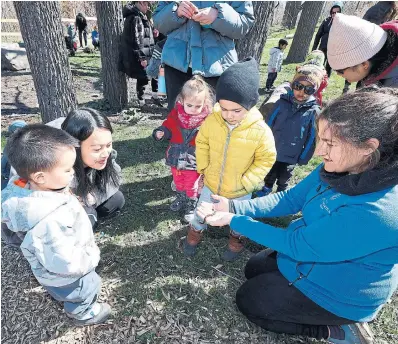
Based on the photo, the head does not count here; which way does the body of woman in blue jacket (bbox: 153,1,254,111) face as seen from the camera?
toward the camera

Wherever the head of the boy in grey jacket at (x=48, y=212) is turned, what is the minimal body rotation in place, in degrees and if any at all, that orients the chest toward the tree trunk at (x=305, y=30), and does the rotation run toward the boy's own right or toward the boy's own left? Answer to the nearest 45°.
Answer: approximately 45° to the boy's own left

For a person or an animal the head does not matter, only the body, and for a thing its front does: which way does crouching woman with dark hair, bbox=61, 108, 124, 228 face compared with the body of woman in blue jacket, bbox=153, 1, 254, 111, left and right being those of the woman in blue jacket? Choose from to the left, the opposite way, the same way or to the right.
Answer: to the left

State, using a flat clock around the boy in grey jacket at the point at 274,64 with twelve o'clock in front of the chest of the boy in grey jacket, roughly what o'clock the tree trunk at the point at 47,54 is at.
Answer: The tree trunk is roughly at 4 o'clock from the boy in grey jacket.

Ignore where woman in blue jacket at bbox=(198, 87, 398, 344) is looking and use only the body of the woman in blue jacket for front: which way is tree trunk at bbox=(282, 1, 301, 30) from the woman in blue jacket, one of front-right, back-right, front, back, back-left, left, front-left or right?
right

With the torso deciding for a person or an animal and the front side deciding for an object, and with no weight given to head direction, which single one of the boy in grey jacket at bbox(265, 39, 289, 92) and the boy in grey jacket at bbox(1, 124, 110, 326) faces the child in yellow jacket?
the boy in grey jacket at bbox(1, 124, 110, 326)

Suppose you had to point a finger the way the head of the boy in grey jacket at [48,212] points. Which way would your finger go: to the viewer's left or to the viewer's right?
to the viewer's right

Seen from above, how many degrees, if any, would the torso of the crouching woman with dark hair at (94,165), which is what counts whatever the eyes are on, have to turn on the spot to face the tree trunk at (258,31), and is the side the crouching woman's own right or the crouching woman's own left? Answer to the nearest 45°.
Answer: approximately 90° to the crouching woman's own left

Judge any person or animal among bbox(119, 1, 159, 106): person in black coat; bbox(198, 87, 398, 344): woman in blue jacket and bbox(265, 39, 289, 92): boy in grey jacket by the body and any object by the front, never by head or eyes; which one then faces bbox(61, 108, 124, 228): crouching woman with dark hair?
the woman in blue jacket

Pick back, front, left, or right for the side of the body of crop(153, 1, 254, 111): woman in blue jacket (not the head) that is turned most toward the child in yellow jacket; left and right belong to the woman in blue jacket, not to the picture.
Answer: front

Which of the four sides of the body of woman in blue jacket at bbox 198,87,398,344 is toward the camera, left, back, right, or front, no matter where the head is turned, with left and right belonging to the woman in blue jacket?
left

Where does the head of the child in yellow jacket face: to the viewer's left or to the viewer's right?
to the viewer's left

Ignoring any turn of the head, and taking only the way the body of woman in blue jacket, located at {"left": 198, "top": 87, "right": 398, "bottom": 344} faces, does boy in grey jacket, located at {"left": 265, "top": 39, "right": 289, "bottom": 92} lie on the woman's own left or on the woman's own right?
on the woman's own right
